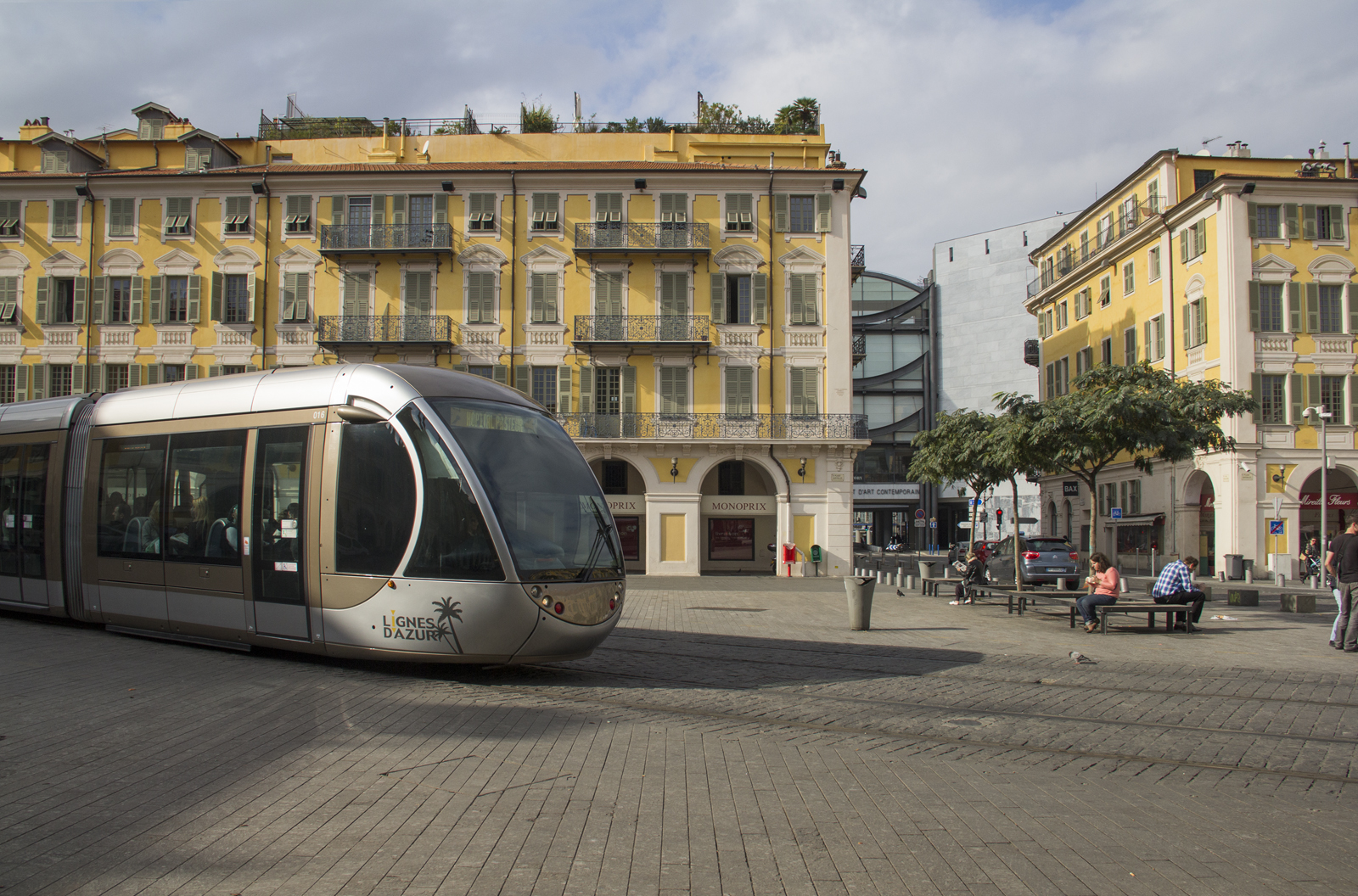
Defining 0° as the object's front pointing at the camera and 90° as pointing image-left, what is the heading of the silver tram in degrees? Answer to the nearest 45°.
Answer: approximately 315°

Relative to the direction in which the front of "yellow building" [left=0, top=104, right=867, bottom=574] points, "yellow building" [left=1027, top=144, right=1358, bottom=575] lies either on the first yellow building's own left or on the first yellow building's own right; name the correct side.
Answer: on the first yellow building's own left

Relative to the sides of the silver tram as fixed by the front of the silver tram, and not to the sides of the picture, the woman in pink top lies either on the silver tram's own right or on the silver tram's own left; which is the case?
on the silver tram's own left

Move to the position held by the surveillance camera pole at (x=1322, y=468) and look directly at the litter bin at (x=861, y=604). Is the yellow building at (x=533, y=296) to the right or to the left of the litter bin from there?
right

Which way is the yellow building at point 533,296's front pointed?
toward the camera

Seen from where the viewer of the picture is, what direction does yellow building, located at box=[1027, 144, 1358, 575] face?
facing the viewer

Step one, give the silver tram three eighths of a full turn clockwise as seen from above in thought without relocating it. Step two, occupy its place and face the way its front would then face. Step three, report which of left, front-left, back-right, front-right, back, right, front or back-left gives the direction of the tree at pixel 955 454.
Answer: back-right
